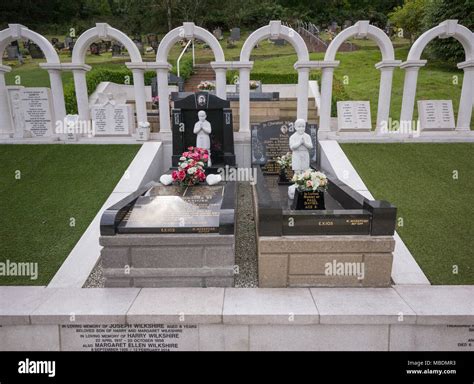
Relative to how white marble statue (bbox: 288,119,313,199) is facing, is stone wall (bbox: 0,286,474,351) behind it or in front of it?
in front

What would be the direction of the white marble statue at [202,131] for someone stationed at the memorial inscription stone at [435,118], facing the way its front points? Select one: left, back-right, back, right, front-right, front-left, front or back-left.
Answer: front-right

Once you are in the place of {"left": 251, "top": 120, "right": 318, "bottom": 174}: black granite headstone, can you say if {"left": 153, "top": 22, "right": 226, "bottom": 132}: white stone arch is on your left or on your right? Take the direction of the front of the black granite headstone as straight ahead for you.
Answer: on your right

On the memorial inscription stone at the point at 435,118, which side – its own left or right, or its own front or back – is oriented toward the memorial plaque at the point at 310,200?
front

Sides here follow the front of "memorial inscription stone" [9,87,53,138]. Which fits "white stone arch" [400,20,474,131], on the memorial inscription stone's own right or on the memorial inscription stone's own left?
on the memorial inscription stone's own left

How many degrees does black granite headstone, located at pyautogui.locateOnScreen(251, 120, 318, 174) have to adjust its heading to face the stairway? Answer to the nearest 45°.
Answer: approximately 180°

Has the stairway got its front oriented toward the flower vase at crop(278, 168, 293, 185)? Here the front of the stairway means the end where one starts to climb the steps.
yes

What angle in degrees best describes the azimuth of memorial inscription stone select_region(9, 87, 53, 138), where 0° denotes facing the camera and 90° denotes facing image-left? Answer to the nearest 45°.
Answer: approximately 0°
